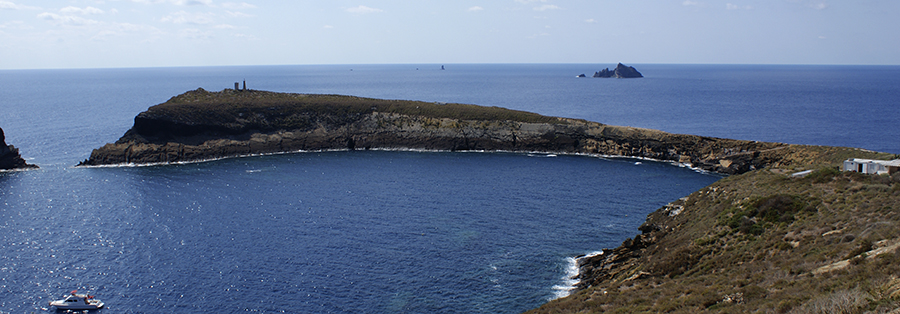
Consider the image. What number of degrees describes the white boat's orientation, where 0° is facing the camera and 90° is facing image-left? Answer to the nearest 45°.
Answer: approximately 90°
